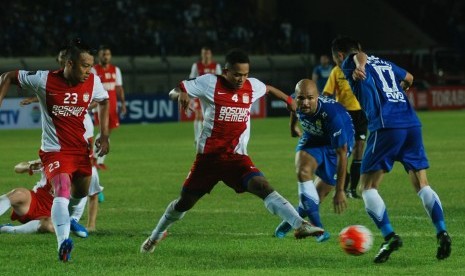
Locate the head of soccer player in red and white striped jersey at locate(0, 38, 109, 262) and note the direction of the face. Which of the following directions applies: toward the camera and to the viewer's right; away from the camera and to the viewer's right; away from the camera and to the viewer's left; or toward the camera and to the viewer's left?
toward the camera and to the viewer's right

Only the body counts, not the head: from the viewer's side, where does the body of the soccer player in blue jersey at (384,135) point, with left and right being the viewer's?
facing away from the viewer and to the left of the viewer

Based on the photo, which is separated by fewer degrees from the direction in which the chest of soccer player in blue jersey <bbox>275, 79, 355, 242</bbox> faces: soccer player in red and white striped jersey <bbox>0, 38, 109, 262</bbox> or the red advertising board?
the soccer player in red and white striped jersey

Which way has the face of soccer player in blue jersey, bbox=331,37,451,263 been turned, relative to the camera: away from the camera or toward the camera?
away from the camera

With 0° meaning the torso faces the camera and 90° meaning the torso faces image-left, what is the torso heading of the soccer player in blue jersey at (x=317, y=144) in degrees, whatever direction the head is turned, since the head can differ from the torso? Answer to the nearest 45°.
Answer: approximately 45°

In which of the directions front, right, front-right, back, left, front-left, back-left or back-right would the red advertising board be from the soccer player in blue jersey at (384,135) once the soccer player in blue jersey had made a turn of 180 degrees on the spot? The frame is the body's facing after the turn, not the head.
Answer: back-left

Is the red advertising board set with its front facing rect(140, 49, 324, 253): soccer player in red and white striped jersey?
yes

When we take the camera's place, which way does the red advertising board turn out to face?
facing the viewer

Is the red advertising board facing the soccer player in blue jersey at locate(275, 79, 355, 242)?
yes

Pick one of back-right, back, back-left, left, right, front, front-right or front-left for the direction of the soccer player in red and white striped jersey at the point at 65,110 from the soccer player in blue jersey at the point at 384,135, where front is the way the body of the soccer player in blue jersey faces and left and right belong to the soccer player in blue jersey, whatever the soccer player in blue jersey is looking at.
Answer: front-left

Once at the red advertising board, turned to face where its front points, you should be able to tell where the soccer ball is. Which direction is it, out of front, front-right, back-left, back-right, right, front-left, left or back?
front
